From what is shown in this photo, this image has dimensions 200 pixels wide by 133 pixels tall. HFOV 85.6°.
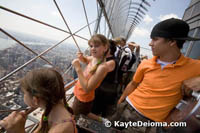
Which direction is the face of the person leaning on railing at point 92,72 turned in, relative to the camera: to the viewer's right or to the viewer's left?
to the viewer's left

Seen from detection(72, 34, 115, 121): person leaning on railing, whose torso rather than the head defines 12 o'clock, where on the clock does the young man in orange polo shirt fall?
The young man in orange polo shirt is roughly at 8 o'clock from the person leaning on railing.

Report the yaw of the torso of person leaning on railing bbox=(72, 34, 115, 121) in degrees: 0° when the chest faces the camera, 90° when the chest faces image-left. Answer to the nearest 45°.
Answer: approximately 45°

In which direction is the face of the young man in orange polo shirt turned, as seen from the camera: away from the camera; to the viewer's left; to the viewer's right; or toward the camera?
to the viewer's left
